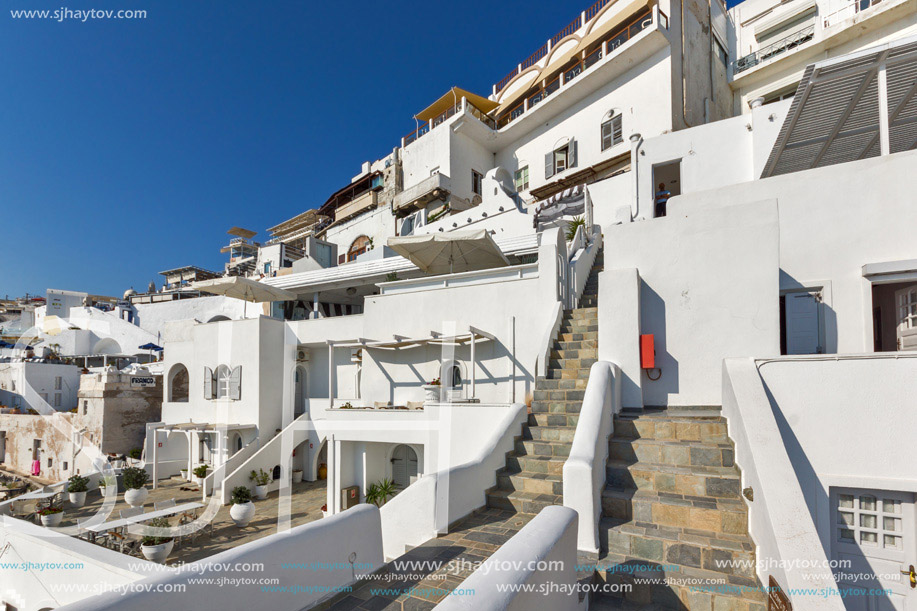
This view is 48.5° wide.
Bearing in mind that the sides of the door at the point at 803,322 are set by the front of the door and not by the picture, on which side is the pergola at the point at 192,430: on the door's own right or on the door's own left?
on the door's own right

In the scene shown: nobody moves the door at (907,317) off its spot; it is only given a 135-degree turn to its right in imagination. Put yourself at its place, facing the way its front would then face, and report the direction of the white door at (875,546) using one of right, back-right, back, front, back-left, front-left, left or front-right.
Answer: back

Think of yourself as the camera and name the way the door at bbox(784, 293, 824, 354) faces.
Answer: facing the viewer

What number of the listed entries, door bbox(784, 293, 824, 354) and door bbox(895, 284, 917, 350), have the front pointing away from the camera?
0

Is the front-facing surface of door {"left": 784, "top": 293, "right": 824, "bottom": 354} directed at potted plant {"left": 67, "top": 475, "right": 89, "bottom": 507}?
no

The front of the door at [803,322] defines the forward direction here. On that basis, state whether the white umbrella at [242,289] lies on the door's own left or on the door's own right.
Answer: on the door's own right

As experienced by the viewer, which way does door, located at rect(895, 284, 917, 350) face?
facing the viewer and to the left of the viewer

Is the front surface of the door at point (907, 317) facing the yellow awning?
no

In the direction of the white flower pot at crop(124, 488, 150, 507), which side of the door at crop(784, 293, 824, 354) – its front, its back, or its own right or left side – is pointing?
right
